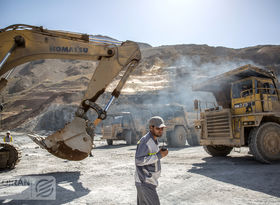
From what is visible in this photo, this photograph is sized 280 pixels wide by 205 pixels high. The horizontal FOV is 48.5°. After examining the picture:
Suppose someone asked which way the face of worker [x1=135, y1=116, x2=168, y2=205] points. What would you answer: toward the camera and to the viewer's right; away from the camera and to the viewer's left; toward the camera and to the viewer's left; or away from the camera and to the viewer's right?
toward the camera and to the viewer's right

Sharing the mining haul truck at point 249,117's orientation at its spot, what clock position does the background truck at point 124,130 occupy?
The background truck is roughly at 3 o'clock from the mining haul truck.

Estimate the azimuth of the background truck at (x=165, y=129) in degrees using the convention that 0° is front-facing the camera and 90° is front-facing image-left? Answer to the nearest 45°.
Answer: approximately 45°

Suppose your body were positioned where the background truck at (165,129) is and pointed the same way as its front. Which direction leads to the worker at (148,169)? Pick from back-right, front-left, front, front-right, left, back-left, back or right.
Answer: front-left

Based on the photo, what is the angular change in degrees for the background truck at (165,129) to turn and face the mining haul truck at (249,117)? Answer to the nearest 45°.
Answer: approximately 45° to its left

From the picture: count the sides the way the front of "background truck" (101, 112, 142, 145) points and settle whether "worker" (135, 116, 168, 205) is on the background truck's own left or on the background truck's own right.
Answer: on the background truck's own left

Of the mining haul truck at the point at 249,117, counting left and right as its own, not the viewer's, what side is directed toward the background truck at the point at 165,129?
right

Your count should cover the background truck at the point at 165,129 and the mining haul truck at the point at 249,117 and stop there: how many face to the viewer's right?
0

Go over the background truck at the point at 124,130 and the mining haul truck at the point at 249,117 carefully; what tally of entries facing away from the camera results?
0

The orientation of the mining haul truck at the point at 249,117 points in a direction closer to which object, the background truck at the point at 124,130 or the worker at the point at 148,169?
the worker

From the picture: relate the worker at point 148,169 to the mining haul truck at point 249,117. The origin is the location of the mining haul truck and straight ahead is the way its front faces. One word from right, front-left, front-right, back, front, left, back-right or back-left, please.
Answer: front-left
